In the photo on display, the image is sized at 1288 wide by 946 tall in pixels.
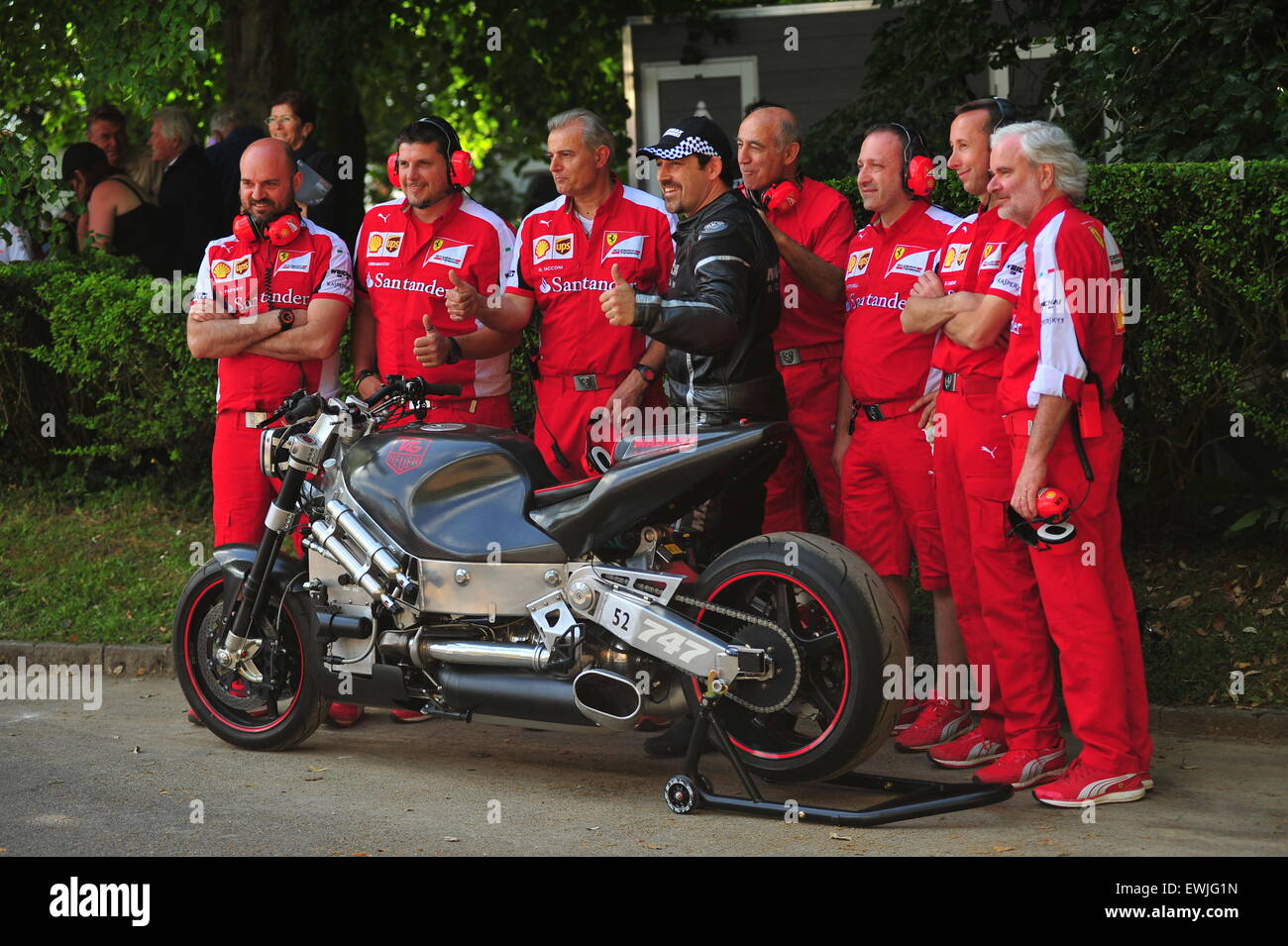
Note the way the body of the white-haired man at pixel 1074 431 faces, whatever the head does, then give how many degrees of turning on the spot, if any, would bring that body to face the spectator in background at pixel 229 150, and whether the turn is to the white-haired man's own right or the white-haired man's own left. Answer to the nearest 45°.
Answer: approximately 45° to the white-haired man's own right

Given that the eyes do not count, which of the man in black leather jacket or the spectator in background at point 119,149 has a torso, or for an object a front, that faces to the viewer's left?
the man in black leather jacket

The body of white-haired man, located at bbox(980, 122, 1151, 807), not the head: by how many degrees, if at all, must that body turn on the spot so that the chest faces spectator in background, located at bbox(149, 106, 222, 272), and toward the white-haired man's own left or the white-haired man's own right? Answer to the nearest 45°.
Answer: approximately 45° to the white-haired man's own right

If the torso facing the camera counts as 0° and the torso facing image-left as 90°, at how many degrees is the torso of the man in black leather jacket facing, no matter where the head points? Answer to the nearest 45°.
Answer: approximately 90°

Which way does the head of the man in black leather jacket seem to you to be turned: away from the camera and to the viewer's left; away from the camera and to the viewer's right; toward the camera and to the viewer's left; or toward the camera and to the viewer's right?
toward the camera and to the viewer's left

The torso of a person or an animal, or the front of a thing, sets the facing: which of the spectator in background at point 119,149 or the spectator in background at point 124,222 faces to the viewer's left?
the spectator in background at point 124,222

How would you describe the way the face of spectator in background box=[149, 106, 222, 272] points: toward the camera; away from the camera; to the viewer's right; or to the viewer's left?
to the viewer's left

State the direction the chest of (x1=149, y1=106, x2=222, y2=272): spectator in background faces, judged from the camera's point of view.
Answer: to the viewer's left
